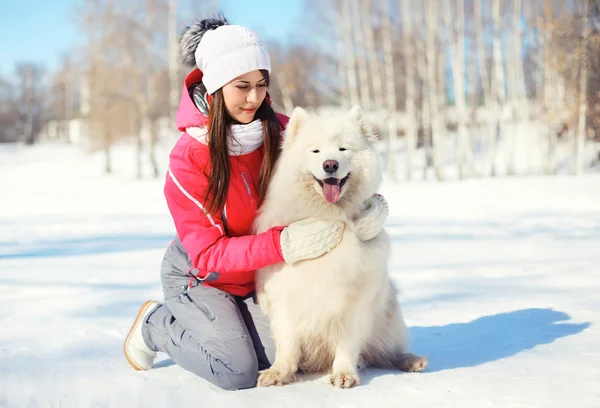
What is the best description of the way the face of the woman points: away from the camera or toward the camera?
toward the camera

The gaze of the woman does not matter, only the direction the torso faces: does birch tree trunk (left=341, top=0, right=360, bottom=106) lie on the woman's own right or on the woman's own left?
on the woman's own left

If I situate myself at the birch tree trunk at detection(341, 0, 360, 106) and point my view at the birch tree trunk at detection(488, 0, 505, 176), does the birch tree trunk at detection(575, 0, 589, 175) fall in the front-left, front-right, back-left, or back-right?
front-right

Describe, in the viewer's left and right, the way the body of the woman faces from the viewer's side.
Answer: facing the viewer and to the right of the viewer

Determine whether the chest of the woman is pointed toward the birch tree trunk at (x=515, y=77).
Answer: no

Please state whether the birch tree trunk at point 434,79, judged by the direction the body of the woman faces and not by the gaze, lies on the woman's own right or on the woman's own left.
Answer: on the woman's own left

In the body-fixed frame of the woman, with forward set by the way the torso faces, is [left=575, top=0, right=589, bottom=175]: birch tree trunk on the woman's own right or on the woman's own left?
on the woman's own left

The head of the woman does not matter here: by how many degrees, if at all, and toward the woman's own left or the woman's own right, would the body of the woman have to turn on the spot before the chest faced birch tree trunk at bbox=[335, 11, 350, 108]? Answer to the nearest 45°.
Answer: approximately 135° to the woman's own left

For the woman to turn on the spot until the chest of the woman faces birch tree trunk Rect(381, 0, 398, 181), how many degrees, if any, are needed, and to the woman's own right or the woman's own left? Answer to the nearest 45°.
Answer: approximately 135° to the woman's own left

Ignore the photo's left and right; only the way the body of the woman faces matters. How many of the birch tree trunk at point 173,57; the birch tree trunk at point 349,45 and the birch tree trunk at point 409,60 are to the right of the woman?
0

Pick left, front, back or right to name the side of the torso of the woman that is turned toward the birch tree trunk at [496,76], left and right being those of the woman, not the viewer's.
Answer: left
